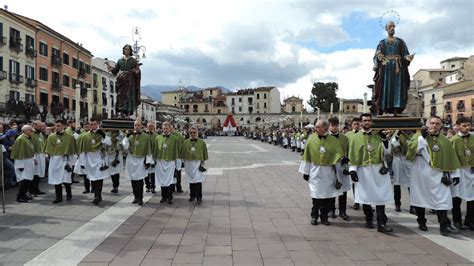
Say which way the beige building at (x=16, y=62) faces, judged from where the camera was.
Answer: facing the viewer and to the right of the viewer

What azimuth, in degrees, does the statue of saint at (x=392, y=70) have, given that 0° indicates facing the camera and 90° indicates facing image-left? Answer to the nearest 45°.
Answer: approximately 0°

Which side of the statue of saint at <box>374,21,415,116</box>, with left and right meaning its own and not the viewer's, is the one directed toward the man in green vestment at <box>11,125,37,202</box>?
right

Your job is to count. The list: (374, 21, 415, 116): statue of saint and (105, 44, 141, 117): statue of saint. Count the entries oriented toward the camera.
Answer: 2

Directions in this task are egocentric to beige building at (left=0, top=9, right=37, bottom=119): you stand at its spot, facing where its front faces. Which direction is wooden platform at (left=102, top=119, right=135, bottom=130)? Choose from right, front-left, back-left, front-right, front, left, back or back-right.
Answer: front-right

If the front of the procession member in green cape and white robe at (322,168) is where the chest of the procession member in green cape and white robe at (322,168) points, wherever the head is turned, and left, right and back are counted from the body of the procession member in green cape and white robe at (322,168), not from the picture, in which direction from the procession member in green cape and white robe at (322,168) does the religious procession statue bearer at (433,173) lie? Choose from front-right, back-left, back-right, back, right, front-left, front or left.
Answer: left

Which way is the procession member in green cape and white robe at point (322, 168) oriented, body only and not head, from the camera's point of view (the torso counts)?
toward the camera

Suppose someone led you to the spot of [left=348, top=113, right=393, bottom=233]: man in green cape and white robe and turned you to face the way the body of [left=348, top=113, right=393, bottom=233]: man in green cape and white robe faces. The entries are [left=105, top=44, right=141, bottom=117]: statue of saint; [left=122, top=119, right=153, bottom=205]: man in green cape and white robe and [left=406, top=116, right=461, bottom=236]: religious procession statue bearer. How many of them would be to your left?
1

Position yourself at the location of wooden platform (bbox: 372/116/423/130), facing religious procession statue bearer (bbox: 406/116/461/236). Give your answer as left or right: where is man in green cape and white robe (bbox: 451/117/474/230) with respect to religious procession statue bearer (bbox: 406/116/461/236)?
left

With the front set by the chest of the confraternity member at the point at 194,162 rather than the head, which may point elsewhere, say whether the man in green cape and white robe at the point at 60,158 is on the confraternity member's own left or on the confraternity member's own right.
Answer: on the confraternity member's own right

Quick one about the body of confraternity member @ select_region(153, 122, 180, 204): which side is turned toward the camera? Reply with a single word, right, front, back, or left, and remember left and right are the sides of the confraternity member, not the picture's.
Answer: front

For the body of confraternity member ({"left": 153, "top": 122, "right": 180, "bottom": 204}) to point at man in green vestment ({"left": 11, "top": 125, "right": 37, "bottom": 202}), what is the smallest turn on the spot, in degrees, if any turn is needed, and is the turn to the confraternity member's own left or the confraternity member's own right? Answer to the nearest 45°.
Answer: approximately 90° to the confraternity member's own right

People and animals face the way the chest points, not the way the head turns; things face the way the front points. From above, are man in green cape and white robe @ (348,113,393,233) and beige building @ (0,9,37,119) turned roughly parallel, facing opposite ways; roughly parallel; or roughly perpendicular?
roughly perpendicular
